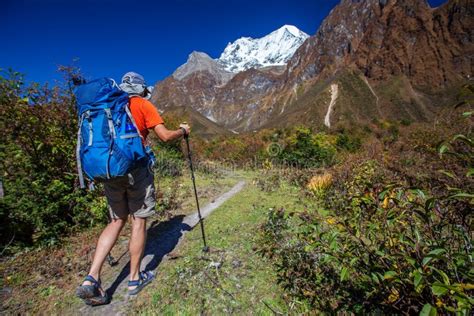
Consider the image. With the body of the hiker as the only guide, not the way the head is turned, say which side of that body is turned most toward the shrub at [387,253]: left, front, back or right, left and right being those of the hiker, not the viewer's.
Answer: right

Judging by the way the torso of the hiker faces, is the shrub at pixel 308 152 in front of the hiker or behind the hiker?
in front

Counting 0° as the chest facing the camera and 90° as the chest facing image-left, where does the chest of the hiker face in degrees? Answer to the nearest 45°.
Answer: approximately 225°

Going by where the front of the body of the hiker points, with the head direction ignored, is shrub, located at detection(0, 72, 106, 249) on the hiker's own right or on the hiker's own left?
on the hiker's own left
